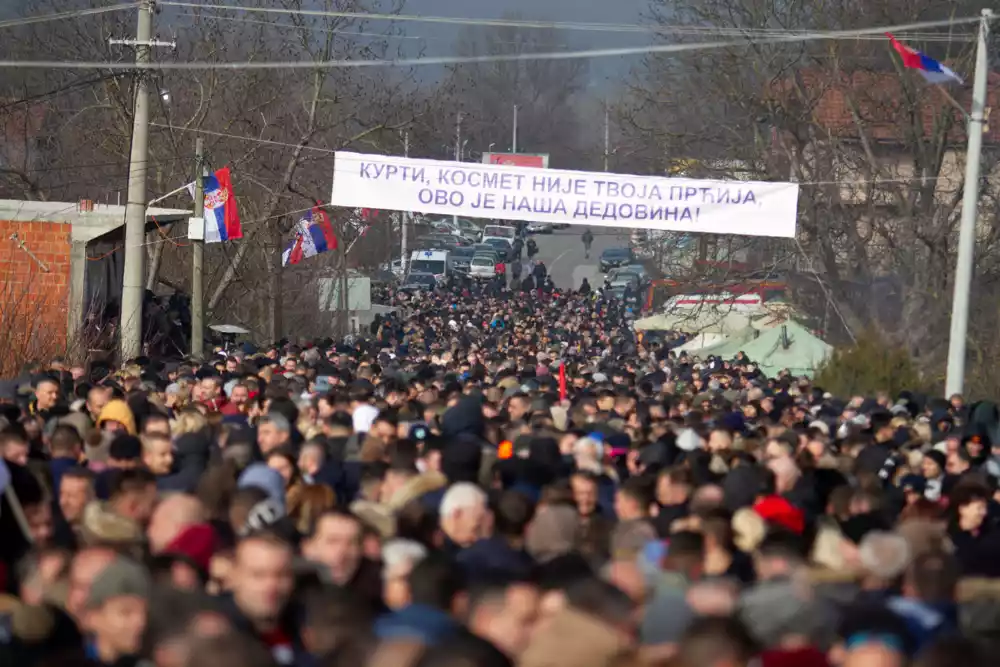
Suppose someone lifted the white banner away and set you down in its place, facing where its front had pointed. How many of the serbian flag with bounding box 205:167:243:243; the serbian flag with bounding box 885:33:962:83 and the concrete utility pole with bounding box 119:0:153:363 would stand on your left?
1

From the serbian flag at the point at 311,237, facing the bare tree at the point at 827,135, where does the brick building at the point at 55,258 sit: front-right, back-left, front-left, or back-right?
back-right

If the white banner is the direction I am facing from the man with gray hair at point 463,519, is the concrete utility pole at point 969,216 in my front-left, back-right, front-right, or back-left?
front-right

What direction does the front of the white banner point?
toward the camera

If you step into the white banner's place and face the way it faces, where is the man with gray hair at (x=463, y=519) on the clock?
The man with gray hair is roughly at 12 o'clock from the white banner.

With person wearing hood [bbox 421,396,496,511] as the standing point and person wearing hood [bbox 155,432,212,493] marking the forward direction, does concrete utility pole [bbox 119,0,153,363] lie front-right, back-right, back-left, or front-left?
front-right

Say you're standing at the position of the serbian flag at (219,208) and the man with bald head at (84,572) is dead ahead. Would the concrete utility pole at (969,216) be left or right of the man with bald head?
left

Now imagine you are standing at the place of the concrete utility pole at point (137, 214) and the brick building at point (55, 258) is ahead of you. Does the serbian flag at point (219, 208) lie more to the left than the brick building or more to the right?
right

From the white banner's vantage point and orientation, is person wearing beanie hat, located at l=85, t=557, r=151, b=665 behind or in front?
in front

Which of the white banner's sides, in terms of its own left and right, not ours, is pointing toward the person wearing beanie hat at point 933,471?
front

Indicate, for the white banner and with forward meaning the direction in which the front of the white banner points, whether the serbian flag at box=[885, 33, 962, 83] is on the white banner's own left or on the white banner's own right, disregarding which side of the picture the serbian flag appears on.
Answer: on the white banner's own left
